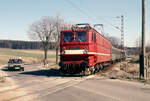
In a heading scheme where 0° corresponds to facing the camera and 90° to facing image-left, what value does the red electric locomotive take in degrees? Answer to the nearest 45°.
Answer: approximately 45°
